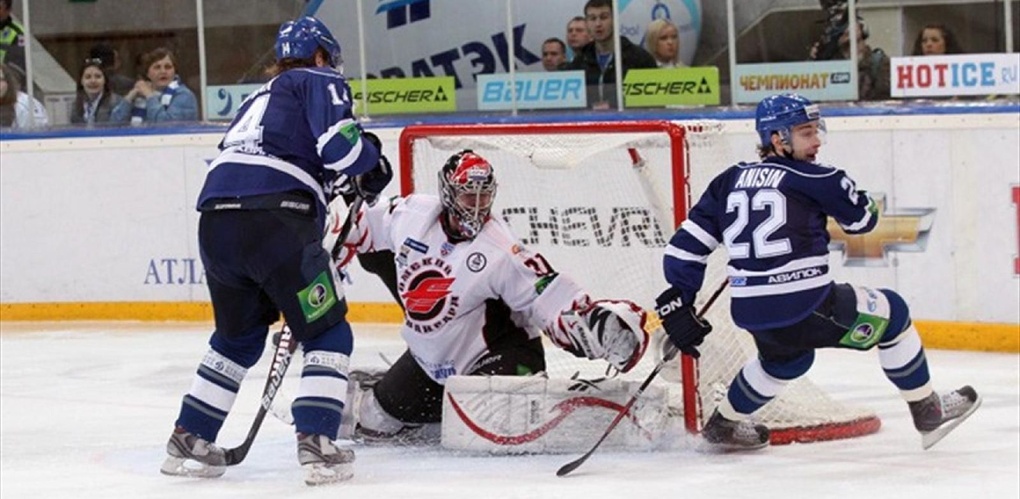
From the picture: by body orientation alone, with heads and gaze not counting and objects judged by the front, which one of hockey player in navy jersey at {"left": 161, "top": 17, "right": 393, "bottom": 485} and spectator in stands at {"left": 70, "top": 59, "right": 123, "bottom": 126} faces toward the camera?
the spectator in stands

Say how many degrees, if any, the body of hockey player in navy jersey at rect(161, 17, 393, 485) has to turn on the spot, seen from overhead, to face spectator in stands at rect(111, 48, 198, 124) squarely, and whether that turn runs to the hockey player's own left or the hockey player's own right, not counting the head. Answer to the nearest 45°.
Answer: approximately 45° to the hockey player's own left

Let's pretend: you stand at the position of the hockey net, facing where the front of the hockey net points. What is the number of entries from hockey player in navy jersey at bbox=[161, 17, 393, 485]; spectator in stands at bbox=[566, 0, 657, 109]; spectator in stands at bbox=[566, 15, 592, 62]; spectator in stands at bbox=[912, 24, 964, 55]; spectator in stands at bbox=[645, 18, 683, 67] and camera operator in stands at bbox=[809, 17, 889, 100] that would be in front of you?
1

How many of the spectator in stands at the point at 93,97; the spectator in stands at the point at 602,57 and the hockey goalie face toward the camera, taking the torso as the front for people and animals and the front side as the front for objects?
3

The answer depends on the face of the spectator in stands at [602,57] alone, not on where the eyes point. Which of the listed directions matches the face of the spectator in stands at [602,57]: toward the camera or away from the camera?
toward the camera

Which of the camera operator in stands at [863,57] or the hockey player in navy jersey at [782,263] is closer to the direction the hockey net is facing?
the hockey player in navy jersey

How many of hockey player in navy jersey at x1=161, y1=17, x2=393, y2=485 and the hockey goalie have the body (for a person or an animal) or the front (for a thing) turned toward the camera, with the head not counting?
1

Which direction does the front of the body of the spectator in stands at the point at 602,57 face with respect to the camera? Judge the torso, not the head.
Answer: toward the camera

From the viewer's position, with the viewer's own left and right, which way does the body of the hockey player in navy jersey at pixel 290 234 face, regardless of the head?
facing away from the viewer and to the right of the viewer

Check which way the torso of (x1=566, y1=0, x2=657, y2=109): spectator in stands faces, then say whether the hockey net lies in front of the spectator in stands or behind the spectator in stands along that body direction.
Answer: in front

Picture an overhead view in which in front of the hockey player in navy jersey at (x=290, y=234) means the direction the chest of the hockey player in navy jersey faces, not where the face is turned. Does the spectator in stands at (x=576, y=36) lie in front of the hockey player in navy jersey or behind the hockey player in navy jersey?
in front

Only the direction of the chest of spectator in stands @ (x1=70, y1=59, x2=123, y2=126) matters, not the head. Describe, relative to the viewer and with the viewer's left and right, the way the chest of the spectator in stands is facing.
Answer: facing the viewer

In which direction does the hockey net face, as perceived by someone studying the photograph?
facing the viewer and to the left of the viewer

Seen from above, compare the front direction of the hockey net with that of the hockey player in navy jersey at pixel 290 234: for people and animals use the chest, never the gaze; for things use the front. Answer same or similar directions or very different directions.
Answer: very different directions
